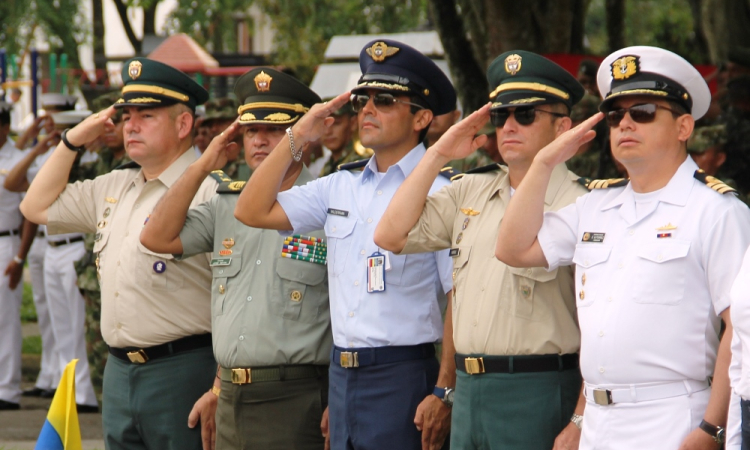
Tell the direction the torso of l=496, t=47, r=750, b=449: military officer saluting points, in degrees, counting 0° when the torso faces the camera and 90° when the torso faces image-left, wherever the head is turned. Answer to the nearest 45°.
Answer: approximately 45°

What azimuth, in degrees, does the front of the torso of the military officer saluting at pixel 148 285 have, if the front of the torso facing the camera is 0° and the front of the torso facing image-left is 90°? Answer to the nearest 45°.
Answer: approximately 45°

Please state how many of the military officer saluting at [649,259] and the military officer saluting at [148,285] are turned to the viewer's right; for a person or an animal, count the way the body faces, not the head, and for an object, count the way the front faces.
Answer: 0

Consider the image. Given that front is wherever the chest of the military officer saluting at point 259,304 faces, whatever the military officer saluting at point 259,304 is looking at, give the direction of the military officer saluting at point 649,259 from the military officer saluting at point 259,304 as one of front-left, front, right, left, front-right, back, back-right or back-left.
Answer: left

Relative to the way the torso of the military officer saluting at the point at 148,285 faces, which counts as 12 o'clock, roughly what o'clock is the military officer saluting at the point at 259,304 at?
the military officer saluting at the point at 259,304 is roughly at 9 o'clock from the military officer saluting at the point at 148,285.

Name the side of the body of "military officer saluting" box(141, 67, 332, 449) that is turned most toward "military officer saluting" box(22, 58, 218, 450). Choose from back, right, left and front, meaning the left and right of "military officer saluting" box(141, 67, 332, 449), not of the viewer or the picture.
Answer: right

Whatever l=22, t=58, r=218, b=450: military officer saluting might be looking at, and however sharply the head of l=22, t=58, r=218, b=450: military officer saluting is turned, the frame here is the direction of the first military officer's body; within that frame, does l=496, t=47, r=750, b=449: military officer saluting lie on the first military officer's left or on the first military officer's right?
on the first military officer's left
